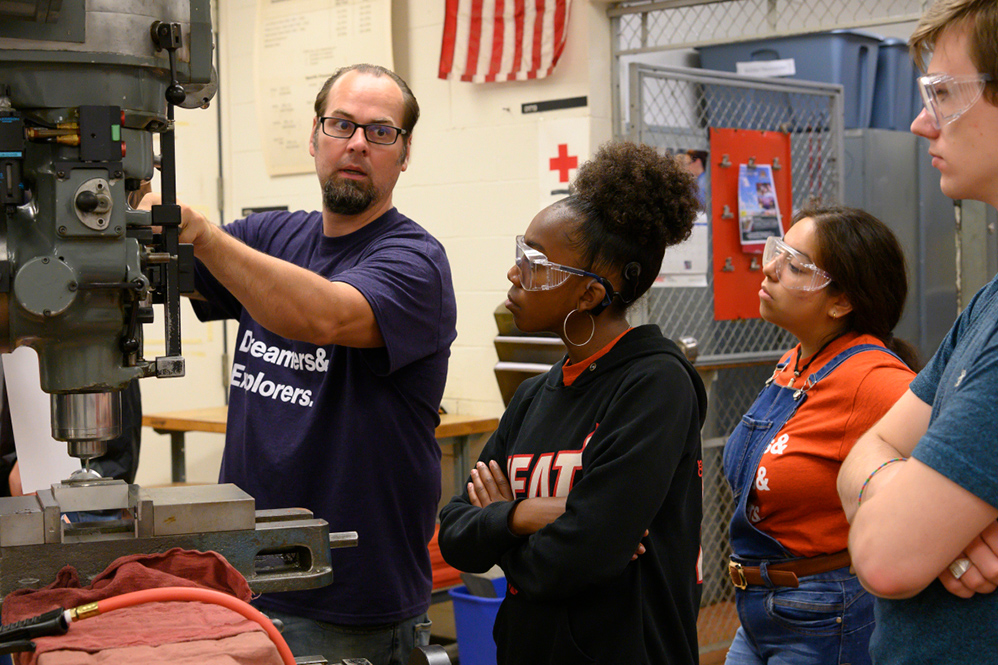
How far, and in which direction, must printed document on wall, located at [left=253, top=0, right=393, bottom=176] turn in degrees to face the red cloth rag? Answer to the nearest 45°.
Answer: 0° — it already faces it

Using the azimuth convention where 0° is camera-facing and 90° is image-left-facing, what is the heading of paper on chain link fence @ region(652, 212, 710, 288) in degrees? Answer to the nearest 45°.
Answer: approximately 0°

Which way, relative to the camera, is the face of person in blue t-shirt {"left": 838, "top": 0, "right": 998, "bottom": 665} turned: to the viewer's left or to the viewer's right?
to the viewer's left

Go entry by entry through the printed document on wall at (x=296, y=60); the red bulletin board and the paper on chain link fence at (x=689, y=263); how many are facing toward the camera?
3

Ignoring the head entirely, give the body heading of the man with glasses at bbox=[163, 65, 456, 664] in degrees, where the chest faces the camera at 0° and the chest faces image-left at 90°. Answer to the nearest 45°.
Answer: approximately 45°

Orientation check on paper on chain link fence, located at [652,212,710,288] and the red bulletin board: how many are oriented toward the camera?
2

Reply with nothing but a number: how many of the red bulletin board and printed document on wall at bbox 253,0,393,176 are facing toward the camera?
2

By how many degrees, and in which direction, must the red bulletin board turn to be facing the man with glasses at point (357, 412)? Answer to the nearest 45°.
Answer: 0° — it already faces them
